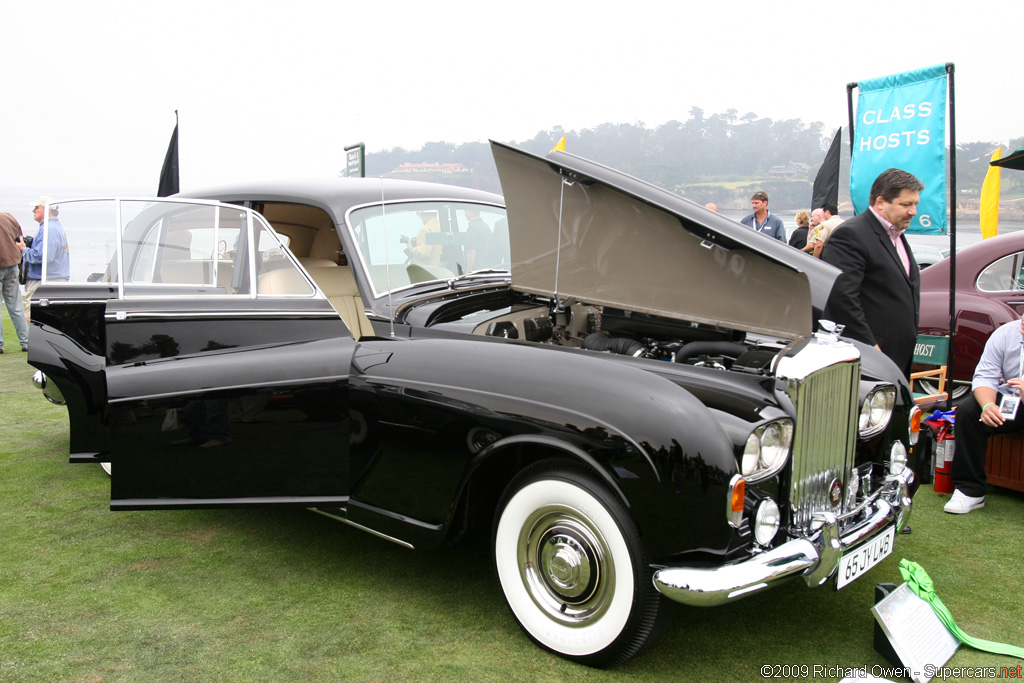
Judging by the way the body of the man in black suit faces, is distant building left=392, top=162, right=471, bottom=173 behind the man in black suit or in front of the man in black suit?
behind

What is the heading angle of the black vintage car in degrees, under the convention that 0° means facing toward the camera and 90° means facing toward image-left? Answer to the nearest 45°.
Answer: approximately 315°

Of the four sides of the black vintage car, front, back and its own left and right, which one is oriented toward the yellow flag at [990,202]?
left
